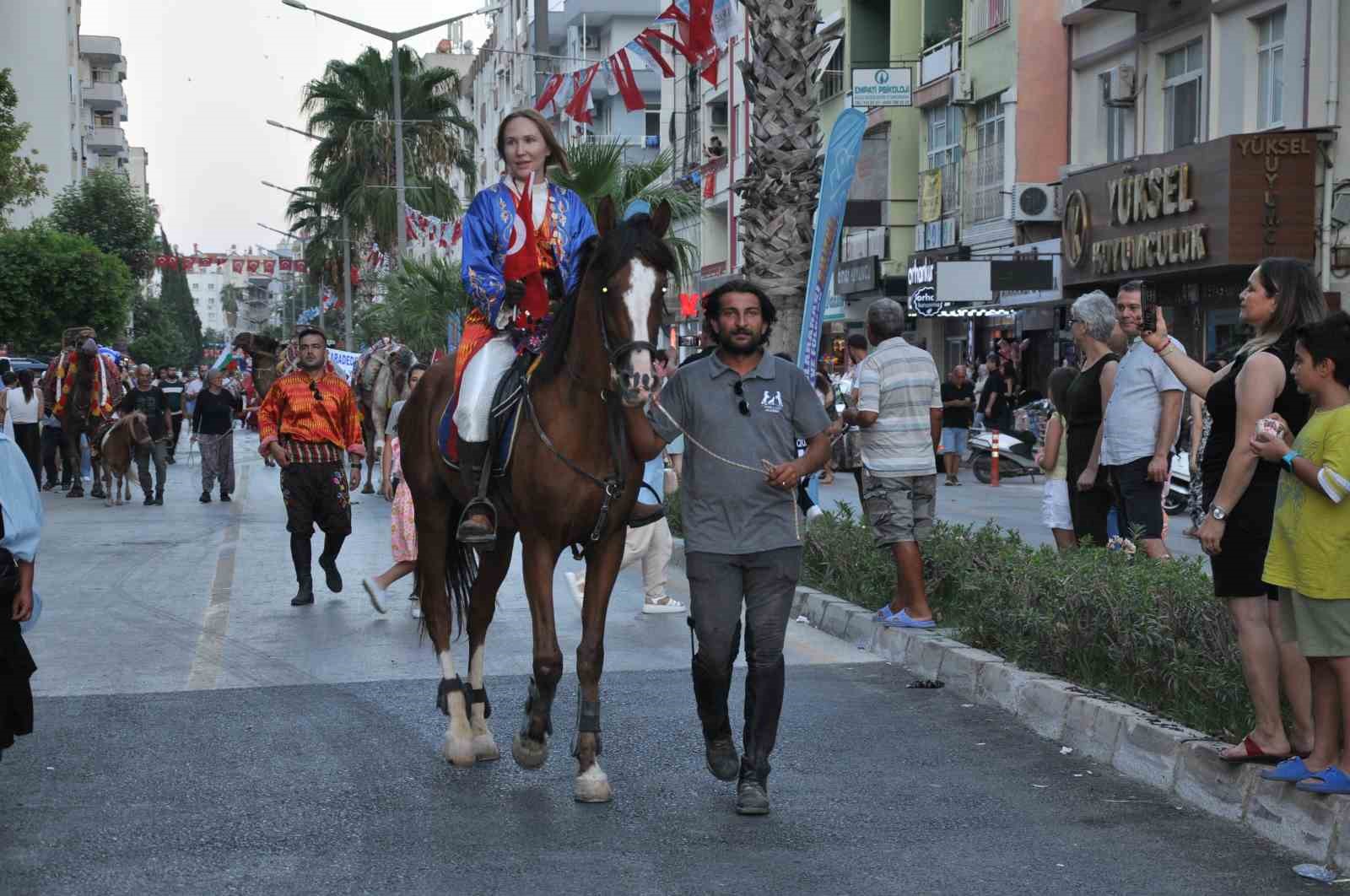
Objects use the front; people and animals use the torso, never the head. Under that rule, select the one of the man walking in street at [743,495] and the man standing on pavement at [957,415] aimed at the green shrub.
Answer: the man standing on pavement at [957,415]

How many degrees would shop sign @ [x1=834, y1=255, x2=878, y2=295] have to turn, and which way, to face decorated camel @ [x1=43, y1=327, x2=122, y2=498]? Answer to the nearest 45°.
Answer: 0° — it already faces it

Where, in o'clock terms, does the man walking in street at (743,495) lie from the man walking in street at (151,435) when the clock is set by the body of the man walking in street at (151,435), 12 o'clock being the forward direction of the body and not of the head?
the man walking in street at (743,495) is roughly at 12 o'clock from the man walking in street at (151,435).

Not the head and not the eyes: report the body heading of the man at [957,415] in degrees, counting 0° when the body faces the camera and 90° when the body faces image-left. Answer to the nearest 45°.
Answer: approximately 0°

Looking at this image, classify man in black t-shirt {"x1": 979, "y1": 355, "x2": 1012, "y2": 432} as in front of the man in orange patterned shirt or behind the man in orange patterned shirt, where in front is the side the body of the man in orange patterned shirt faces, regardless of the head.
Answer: behind

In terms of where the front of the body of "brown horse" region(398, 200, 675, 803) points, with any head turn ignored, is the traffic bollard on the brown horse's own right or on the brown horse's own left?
on the brown horse's own left

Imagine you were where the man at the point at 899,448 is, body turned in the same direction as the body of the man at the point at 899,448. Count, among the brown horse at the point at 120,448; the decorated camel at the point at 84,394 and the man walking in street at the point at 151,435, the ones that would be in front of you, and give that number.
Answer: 3

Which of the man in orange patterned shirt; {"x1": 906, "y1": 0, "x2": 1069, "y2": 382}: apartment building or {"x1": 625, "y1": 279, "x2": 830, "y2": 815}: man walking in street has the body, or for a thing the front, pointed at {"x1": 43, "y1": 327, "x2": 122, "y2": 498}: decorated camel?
the apartment building

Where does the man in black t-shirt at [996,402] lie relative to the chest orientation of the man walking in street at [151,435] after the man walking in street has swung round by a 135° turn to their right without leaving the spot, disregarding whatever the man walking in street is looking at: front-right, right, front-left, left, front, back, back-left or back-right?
back-right
